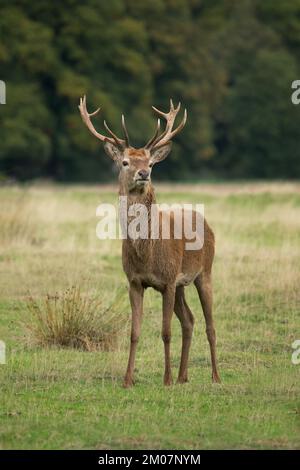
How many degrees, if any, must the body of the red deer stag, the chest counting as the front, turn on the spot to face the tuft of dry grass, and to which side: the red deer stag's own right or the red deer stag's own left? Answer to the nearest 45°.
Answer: approximately 90° to the red deer stag's own right

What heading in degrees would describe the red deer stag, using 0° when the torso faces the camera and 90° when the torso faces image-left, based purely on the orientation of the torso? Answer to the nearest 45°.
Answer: approximately 45°
